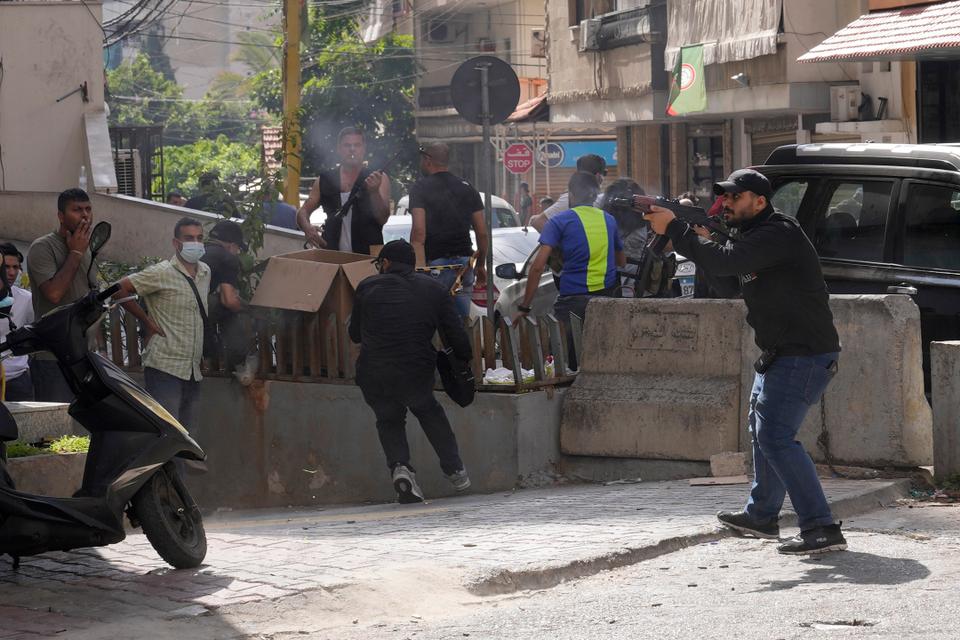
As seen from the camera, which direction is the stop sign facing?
toward the camera

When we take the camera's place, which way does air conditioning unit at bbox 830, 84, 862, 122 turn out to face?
facing the viewer and to the left of the viewer

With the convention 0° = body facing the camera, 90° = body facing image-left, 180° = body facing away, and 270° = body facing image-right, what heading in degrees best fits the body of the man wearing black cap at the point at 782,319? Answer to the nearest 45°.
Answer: approximately 90°

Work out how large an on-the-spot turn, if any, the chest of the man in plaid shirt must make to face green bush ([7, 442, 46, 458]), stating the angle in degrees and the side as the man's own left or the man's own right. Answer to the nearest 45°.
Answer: approximately 45° to the man's own right

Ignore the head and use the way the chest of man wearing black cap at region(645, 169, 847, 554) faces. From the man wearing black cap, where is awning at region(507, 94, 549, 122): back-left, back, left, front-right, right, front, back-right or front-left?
right

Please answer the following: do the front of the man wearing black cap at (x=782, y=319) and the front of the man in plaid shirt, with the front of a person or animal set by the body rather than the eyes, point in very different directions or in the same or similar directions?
very different directions

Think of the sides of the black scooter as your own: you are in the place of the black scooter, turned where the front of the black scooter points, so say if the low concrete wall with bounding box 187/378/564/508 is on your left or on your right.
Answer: on your left

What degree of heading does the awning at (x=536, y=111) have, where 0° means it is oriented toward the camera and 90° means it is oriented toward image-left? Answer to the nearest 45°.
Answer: approximately 45°

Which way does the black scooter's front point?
to the viewer's right

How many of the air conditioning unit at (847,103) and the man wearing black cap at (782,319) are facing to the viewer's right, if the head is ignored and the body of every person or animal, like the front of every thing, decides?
0

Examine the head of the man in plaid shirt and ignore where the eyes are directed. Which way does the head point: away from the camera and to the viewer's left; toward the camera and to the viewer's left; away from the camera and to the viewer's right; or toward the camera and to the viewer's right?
toward the camera and to the viewer's right

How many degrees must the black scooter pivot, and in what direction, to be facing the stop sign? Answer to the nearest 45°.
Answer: approximately 90° to its left

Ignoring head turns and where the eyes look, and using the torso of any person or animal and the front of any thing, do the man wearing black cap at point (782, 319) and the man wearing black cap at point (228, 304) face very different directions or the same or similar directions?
very different directions

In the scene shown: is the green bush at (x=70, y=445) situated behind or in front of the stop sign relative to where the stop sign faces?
in front
